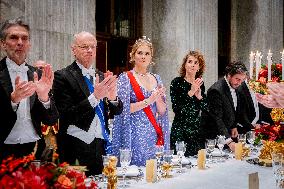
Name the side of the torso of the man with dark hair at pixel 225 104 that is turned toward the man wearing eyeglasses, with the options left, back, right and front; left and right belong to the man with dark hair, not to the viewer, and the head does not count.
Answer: right

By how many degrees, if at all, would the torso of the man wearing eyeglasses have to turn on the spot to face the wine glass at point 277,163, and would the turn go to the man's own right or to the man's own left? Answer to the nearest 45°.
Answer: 0° — they already face it

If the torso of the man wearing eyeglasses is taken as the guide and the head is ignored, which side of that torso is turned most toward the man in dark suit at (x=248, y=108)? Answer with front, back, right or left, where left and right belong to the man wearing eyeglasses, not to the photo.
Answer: left

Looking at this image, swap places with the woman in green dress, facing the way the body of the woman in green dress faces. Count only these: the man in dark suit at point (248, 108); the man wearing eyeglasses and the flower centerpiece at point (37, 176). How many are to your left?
1

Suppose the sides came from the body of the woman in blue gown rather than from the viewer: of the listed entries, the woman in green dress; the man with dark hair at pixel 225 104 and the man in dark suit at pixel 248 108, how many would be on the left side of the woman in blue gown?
3

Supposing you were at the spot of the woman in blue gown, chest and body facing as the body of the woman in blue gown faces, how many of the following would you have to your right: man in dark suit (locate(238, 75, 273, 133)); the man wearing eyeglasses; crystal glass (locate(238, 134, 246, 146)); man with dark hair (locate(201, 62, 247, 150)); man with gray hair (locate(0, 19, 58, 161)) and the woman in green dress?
2

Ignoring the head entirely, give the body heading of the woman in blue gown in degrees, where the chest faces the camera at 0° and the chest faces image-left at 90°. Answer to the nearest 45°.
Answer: approximately 315°

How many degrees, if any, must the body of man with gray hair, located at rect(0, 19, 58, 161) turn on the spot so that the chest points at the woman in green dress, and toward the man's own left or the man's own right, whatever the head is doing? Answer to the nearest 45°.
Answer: approximately 90° to the man's own left

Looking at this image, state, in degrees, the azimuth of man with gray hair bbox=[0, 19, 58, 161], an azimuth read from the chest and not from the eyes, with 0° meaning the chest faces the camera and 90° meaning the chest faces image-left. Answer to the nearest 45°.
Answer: approximately 315°

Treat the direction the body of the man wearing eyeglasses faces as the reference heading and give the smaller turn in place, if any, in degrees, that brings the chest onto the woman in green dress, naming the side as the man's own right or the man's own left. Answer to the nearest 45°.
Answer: approximately 90° to the man's own left

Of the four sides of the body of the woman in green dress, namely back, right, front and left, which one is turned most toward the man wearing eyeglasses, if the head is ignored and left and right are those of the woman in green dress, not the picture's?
right

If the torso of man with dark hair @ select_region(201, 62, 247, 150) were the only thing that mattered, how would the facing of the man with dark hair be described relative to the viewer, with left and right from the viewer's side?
facing the viewer and to the right of the viewer

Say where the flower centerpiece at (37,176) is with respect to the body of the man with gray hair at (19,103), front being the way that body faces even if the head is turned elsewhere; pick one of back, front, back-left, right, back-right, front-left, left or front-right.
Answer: front-right

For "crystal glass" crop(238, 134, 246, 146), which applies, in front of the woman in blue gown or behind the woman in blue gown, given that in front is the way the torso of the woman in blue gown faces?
in front
